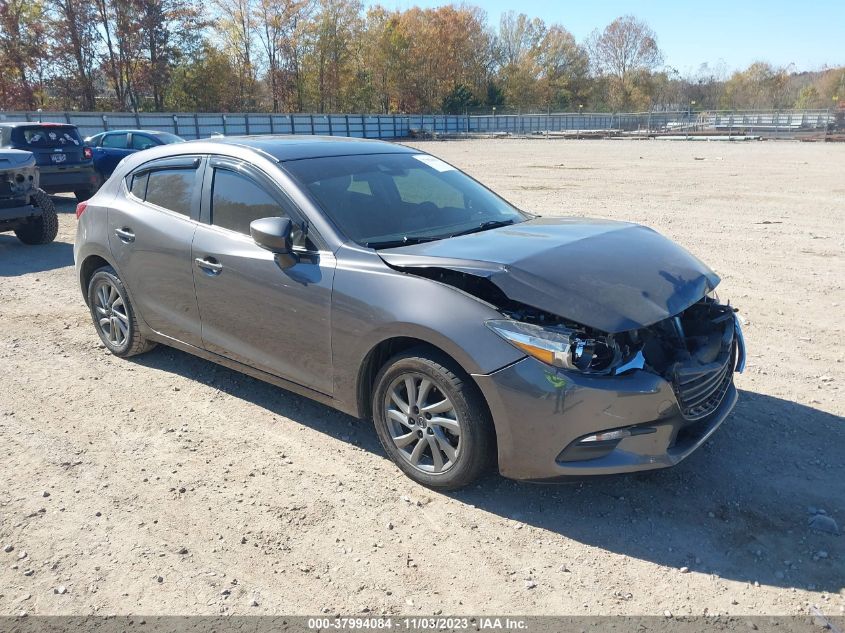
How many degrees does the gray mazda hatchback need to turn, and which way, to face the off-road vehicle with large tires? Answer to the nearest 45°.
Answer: approximately 180°

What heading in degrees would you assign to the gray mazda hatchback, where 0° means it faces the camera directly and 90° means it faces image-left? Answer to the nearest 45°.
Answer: approximately 315°

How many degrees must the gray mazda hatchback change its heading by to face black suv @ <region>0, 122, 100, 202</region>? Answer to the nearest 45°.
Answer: approximately 180°
